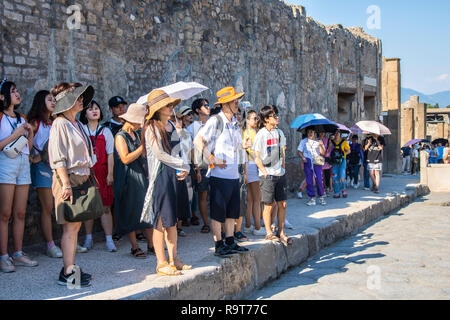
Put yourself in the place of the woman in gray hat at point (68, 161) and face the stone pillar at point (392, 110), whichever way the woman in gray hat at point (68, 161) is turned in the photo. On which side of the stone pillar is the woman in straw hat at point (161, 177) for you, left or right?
right

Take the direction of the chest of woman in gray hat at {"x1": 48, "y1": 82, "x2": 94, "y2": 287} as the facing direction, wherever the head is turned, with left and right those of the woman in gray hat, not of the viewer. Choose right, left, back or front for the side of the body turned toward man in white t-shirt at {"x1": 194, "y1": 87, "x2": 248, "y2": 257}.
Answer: front

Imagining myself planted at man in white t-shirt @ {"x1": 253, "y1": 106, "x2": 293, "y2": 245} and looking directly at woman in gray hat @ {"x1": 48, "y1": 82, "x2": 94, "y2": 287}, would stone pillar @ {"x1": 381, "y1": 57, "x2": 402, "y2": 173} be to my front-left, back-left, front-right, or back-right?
back-right

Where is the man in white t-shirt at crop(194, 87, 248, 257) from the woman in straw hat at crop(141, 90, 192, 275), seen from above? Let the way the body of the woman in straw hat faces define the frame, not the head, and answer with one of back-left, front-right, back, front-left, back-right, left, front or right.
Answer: front-left

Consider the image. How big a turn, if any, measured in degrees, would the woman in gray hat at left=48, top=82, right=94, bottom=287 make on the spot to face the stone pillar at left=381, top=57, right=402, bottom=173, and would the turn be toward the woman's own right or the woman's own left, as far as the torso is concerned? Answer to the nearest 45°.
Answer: approximately 45° to the woman's own left

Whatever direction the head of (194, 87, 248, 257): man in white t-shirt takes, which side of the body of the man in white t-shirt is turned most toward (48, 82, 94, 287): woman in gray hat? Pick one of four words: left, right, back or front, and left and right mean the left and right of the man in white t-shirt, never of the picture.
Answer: right

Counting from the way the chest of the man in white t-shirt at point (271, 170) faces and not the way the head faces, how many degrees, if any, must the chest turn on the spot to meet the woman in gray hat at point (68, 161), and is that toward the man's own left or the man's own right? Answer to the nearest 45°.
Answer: approximately 90° to the man's own right

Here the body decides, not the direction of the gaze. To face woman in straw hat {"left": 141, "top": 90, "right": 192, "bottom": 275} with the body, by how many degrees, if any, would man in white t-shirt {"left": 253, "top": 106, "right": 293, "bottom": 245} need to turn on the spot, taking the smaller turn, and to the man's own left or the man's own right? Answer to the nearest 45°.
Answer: approximately 90° to the man's own right

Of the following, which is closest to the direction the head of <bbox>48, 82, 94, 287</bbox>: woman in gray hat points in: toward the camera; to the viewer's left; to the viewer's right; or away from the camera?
to the viewer's right

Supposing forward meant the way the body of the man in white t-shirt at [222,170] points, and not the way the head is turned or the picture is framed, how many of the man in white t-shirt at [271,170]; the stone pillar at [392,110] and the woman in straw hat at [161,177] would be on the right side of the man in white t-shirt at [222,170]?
1

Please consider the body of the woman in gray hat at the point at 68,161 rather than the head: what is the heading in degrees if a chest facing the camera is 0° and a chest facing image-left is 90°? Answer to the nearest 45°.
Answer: approximately 270°

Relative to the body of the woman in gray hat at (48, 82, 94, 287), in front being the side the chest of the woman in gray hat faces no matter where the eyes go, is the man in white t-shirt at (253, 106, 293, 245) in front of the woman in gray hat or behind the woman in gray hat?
in front

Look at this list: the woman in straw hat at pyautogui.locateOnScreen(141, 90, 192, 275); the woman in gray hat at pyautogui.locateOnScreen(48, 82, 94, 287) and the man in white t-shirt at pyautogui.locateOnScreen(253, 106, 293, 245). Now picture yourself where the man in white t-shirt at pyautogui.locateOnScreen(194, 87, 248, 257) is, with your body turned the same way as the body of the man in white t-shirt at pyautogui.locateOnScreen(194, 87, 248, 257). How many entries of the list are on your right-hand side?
2

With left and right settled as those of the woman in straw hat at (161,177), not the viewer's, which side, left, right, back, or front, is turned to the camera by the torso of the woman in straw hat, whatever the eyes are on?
right

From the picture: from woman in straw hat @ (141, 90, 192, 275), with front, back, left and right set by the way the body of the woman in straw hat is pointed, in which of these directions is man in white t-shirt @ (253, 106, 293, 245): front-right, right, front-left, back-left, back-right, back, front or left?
front-left

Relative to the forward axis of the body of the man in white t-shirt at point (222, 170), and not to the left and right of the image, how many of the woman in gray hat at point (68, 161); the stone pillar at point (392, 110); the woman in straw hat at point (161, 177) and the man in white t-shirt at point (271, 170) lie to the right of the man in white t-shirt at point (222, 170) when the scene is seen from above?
2
